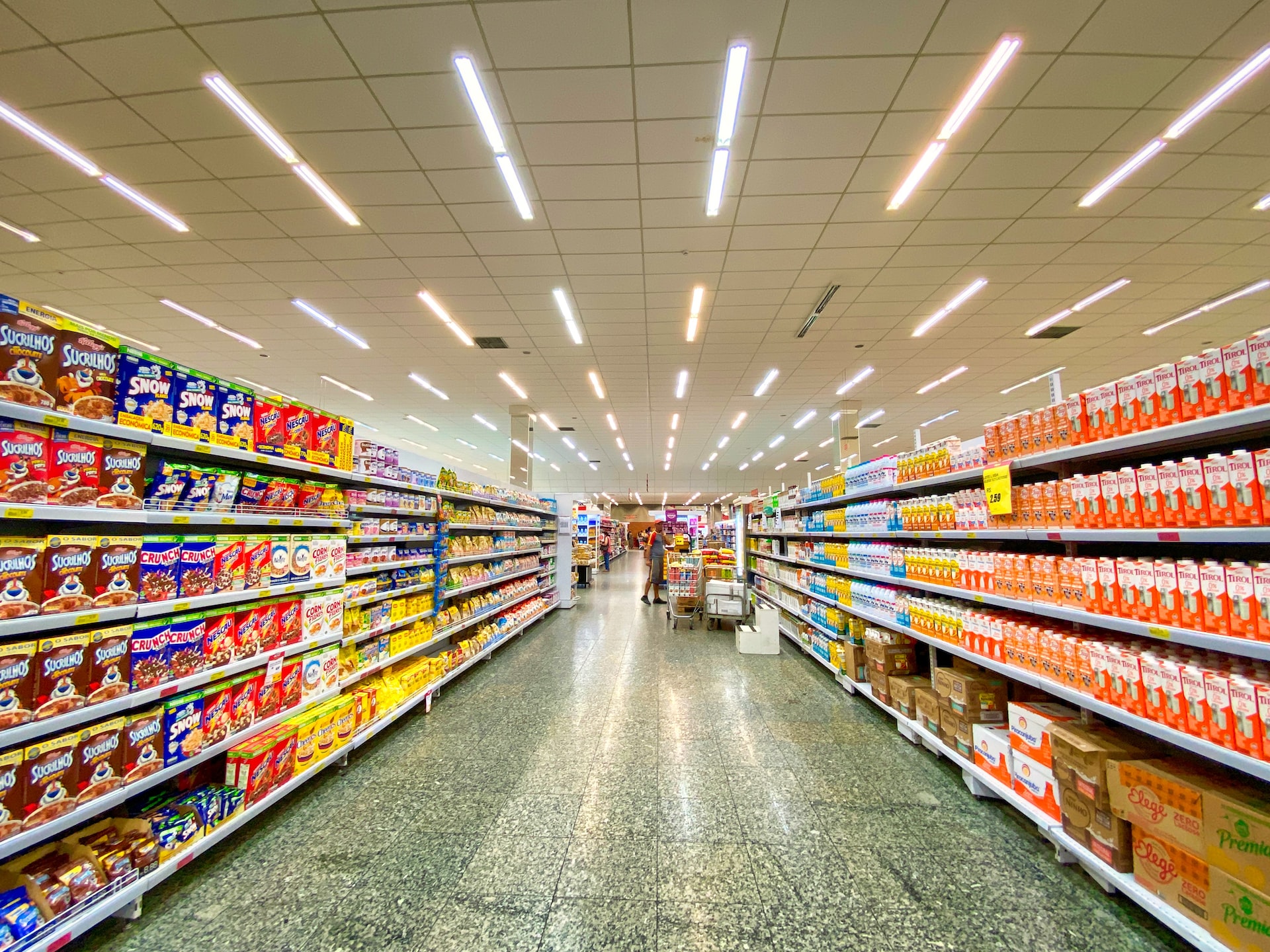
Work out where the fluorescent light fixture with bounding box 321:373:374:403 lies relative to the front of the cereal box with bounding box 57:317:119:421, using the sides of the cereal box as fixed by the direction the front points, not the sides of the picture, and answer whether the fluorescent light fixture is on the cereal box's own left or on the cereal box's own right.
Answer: on the cereal box's own left

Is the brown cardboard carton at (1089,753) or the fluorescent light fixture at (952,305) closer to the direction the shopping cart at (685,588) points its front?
the brown cardboard carton

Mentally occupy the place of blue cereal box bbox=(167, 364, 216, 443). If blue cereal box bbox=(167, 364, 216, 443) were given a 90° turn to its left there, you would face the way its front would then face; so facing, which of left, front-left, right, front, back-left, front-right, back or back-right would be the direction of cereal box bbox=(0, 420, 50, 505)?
back

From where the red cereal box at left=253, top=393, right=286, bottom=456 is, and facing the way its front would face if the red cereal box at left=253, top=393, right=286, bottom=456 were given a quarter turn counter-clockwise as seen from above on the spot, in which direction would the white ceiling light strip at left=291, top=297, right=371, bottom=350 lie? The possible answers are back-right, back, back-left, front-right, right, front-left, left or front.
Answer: front-left

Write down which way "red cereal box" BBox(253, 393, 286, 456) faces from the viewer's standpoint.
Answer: facing the viewer and to the right of the viewer

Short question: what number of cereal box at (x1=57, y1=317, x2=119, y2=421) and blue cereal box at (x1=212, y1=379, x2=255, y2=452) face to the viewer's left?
0

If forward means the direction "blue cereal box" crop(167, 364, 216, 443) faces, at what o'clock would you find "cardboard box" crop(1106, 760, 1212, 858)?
The cardboard box is roughly at 12 o'clock from the blue cereal box.

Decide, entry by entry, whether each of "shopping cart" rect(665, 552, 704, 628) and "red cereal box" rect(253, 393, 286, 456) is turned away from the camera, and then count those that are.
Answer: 0
